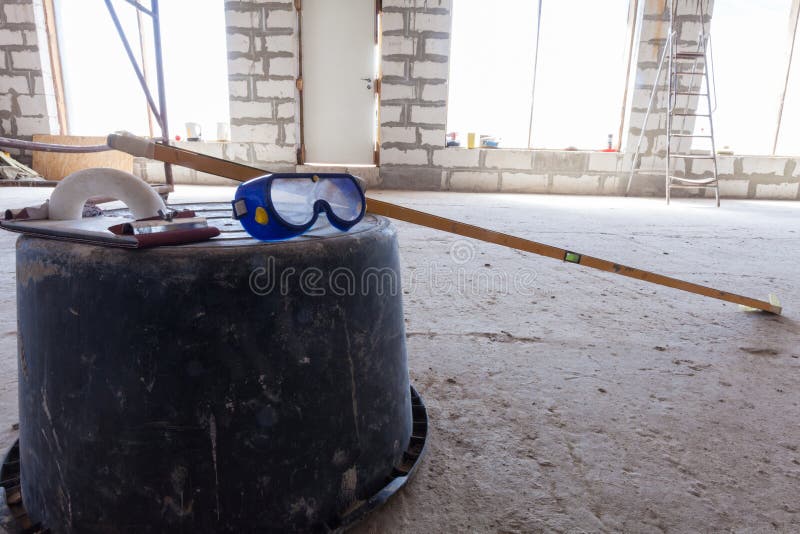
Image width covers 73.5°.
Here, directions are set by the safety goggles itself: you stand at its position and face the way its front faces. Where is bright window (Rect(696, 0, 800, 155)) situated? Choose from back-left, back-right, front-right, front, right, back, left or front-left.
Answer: left

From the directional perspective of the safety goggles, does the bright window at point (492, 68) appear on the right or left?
on its left

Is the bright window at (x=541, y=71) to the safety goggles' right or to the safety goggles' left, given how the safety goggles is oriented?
on its left

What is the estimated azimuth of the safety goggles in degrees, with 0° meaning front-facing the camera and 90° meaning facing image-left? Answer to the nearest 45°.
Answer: approximately 315°

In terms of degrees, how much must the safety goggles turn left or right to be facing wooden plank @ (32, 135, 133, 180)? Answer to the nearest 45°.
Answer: approximately 180°

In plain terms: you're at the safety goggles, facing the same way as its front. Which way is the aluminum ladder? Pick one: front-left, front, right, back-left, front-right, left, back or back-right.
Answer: left

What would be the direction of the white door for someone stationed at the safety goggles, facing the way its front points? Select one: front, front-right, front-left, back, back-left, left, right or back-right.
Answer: back-left
